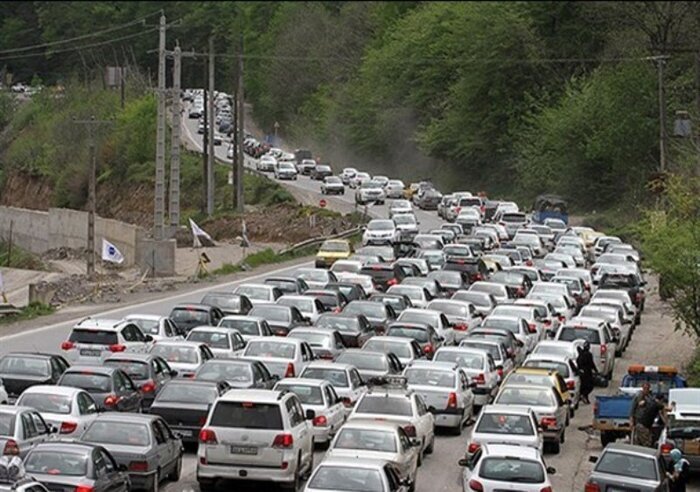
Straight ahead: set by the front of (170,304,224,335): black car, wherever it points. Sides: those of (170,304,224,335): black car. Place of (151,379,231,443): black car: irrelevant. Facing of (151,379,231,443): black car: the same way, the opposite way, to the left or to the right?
the same way

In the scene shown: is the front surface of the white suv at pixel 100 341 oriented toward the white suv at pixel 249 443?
no

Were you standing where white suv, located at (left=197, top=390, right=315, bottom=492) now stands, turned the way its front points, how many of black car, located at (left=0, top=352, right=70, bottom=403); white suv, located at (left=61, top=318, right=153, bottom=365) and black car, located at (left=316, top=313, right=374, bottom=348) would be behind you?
0

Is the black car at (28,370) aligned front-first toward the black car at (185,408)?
no

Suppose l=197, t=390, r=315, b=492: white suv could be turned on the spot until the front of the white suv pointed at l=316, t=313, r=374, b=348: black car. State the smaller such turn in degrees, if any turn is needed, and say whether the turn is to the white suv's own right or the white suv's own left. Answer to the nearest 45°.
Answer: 0° — it already faces it

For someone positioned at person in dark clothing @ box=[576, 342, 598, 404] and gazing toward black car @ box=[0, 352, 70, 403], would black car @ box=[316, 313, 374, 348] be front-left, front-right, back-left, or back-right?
front-right

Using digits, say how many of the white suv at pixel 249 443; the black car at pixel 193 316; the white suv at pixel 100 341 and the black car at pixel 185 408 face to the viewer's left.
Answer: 0

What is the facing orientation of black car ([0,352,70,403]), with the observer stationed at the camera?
facing away from the viewer and to the right of the viewer

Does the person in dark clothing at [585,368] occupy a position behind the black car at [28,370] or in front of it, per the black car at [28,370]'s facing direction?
in front

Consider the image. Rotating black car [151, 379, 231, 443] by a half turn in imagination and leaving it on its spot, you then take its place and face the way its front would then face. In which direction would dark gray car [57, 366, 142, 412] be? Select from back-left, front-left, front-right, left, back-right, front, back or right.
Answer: right

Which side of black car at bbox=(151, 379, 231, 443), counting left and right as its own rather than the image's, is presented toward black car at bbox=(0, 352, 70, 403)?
left

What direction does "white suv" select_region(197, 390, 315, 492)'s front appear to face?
away from the camera

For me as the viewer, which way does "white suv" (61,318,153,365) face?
facing away from the viewer and to the right of the viewer

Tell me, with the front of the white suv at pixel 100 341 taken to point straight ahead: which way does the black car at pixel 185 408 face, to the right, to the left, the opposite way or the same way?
the same way

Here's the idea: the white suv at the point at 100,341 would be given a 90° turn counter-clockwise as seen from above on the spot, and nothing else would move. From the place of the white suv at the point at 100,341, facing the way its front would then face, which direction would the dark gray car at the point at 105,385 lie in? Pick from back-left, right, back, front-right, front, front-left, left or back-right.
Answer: back-left

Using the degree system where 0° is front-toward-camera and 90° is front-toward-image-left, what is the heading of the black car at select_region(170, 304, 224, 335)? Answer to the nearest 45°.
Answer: approximately 225°

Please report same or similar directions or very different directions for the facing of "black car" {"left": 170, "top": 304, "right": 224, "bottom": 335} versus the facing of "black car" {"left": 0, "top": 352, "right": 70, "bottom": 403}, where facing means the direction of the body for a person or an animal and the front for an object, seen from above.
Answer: same or similar directions

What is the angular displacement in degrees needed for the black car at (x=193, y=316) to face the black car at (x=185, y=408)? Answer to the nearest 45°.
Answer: approximately 135° to its right

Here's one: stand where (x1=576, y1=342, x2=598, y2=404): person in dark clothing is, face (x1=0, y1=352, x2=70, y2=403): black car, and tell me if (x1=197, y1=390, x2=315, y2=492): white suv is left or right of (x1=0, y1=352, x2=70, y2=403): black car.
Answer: left

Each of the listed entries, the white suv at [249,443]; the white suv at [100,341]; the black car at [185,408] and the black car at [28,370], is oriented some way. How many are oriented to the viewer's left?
0
